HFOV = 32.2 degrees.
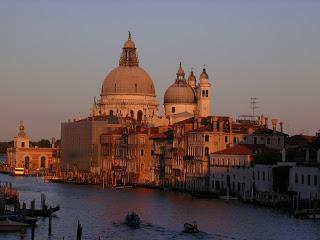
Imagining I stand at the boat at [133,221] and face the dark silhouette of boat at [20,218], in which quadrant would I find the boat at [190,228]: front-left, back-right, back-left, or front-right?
back-left

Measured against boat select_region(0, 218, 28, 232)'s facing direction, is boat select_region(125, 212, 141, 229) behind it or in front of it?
in front

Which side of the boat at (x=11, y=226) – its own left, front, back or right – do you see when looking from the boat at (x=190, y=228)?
front
